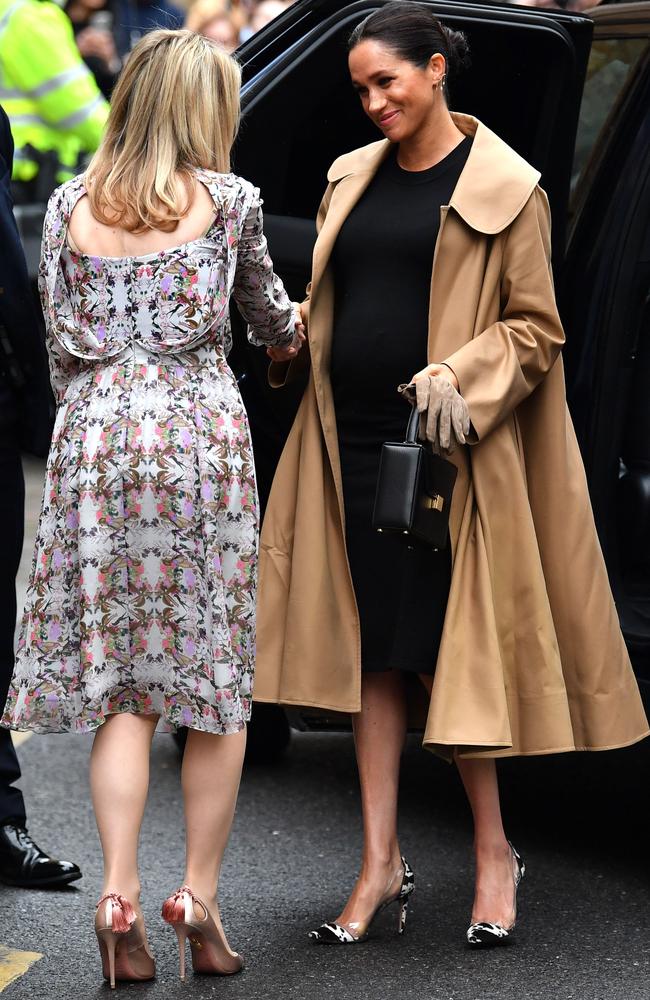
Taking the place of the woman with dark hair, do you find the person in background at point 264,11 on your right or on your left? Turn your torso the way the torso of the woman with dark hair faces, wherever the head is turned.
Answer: on your right

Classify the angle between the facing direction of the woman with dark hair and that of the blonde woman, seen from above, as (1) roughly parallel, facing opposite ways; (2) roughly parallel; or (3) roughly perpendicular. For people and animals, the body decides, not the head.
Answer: roughly parallel, facing opposite ways

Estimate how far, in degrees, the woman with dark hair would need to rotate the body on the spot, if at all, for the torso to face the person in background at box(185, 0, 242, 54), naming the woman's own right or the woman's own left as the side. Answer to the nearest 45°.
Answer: approximately 135° to the woman's own right

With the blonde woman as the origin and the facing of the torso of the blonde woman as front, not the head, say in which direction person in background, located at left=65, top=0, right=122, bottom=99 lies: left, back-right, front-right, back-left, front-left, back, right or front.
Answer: front-left

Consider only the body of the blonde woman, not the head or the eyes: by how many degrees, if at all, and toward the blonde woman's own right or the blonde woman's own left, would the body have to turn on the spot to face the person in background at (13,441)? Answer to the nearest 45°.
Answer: approximately 90° to the blonde woman's own left

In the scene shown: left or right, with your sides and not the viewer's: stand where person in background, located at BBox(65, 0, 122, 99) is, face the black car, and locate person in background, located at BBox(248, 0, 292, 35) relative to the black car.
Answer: left

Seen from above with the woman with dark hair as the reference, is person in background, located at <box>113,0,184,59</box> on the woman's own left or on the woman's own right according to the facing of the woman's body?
on the woman's own right

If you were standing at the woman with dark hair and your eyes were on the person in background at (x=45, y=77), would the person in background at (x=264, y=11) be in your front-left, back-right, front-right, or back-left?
front-right

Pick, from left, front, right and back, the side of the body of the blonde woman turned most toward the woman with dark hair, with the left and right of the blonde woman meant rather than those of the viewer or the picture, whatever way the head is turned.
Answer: front

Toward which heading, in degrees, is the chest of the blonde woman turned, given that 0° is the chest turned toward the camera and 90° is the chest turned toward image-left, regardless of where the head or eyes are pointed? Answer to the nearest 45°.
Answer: approximately 225°
